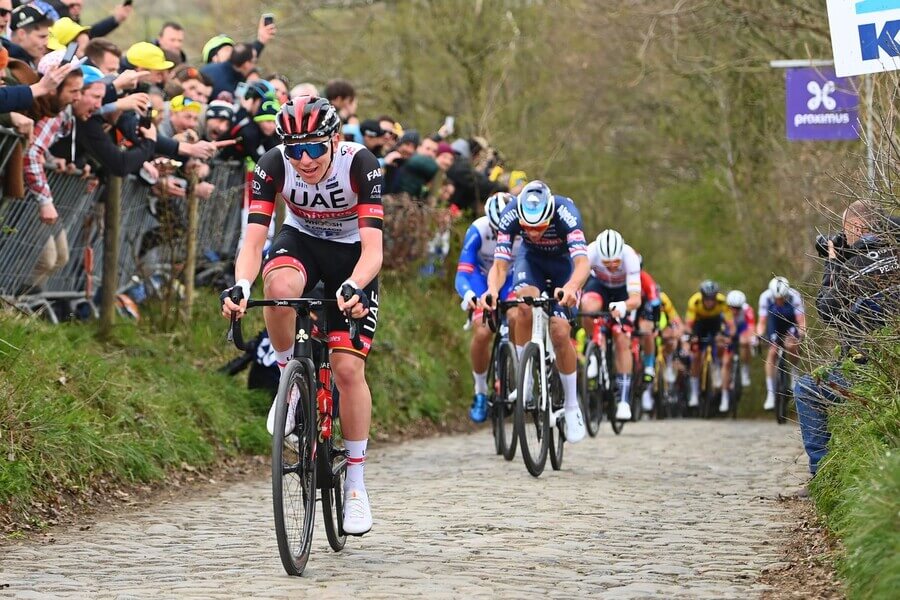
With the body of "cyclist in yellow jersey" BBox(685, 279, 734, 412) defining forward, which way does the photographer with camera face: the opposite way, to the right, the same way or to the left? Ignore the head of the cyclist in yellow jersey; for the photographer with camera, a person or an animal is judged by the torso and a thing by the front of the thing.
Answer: to the right

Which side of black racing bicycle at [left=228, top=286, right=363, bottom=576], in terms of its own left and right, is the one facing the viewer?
front

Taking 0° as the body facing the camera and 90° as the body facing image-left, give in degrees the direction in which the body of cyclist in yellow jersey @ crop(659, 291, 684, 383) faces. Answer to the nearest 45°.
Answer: approximately 0°

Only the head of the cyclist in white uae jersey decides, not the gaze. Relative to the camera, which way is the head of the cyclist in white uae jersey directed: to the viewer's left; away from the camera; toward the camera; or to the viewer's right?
toward the camera

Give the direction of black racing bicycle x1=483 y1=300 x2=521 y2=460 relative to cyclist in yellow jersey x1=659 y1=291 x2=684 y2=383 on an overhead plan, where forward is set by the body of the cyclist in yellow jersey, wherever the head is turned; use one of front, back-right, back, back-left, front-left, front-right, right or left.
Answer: front

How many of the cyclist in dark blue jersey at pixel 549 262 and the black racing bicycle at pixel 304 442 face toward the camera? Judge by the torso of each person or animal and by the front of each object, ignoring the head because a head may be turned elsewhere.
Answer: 2

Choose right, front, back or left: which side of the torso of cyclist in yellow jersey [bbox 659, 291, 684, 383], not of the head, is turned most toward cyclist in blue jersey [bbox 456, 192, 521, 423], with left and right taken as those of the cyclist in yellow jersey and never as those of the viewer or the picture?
front

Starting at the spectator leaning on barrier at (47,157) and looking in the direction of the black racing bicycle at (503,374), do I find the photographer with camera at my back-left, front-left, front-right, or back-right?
front-right

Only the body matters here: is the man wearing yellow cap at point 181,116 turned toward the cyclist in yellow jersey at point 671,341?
no

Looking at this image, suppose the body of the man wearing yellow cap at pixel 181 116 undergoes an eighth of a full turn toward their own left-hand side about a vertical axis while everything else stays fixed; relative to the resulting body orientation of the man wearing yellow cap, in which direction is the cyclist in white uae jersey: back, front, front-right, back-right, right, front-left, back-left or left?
right

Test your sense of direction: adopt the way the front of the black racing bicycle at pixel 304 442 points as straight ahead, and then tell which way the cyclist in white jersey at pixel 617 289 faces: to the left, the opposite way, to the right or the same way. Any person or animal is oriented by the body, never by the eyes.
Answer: the same way

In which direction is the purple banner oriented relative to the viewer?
toward the camera

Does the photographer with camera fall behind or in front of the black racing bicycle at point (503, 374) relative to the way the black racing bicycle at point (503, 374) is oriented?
in front

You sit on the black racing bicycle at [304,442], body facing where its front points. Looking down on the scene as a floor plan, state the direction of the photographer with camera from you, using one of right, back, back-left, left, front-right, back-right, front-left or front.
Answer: left

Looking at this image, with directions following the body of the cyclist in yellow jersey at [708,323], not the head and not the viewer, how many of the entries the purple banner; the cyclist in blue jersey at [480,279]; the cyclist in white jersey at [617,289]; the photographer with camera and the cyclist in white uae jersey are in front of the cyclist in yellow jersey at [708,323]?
5

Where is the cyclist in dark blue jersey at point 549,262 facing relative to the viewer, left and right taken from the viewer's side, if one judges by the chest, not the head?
facing the viewer

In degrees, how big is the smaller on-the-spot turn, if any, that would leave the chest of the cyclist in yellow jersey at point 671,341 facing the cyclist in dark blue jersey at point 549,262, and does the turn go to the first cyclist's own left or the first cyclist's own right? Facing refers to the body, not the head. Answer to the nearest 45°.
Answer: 0° — they already face them

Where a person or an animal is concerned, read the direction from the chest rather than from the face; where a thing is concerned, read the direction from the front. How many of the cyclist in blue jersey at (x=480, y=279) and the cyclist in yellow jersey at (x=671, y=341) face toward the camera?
2
